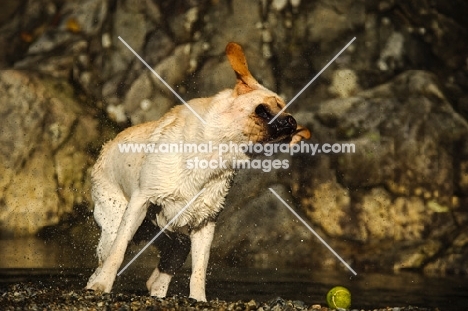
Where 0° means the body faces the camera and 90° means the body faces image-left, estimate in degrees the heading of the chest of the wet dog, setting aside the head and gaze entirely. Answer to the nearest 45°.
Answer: approximately 315°

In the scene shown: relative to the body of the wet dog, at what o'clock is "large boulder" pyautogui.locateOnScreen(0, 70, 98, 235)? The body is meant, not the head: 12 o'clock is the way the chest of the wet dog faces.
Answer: The large boulder is roughly at 7 o'clock from the wet dog.
